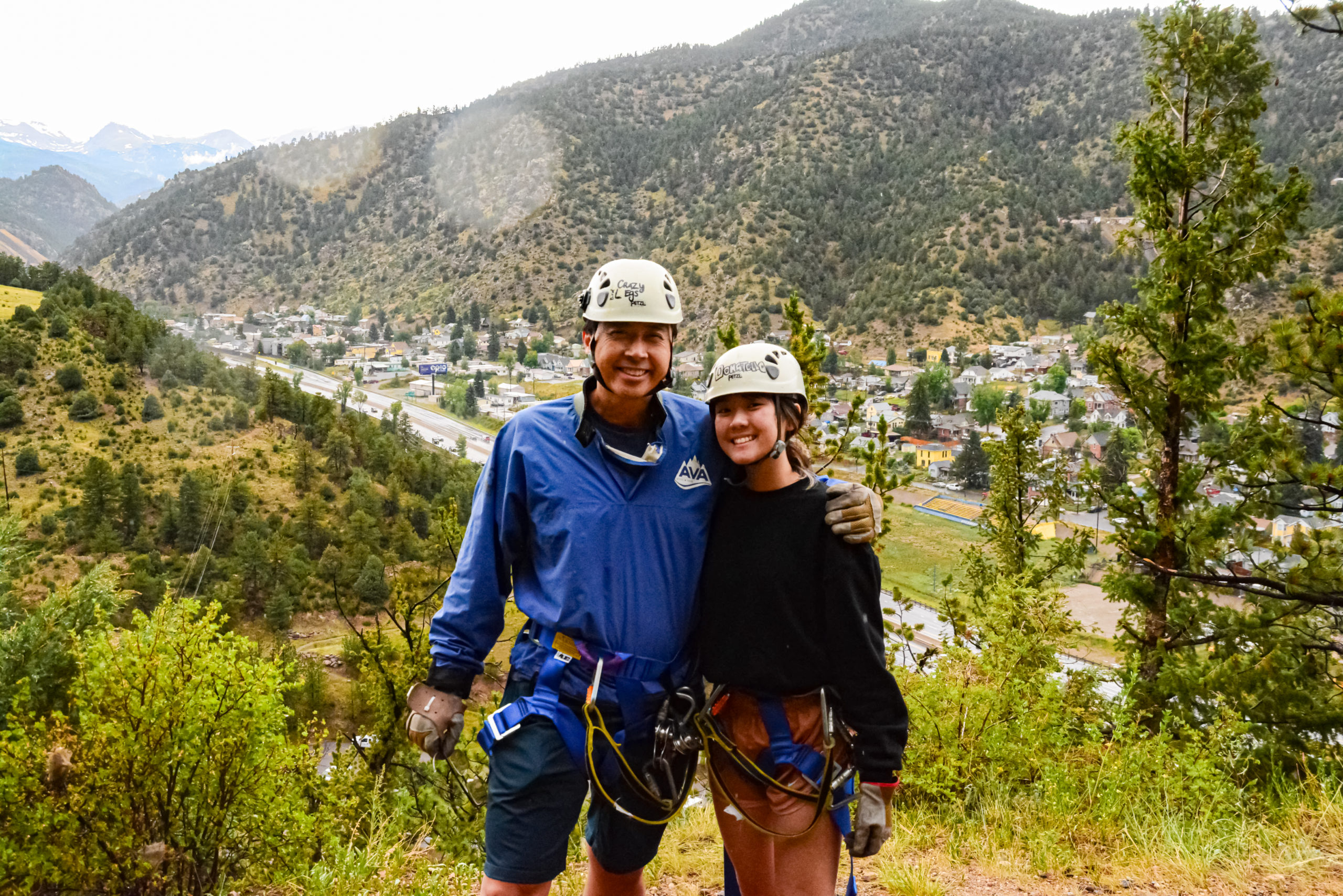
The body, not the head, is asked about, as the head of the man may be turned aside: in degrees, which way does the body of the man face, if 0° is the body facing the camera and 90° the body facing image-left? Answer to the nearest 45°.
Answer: approximately 0°

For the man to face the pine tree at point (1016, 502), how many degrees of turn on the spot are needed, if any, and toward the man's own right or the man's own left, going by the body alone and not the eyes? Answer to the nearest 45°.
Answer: approximately 135° to the man's own left

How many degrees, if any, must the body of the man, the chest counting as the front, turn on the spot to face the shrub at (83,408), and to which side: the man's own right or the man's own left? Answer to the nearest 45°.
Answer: approximately 135° to the man's own right

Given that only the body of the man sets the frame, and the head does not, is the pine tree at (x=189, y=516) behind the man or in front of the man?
behind

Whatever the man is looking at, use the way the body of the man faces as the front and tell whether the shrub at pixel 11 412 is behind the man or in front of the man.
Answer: behind

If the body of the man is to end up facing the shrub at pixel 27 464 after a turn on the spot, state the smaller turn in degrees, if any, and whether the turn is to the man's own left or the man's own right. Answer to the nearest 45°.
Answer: approximately 135° to the man's own right

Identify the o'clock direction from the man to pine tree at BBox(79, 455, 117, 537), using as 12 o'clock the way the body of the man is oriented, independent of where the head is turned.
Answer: The pine tree is roughly at 5 o'clock from the man.

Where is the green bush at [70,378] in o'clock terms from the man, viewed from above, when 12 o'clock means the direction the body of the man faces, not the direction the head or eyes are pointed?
The green bush is roughly at 5 o'clock from the man.

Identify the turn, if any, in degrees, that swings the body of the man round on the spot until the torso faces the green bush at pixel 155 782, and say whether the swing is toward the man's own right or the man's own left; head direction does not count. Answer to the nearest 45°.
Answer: approximately 135° to the man's own right
